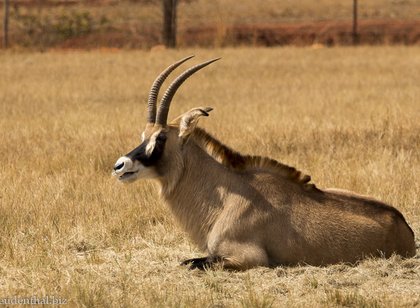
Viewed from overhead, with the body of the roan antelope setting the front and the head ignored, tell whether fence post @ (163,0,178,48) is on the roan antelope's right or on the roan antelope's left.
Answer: on the roan antelope's right

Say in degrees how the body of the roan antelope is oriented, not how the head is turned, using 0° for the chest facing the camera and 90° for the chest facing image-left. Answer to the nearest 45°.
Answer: approximately 90°
